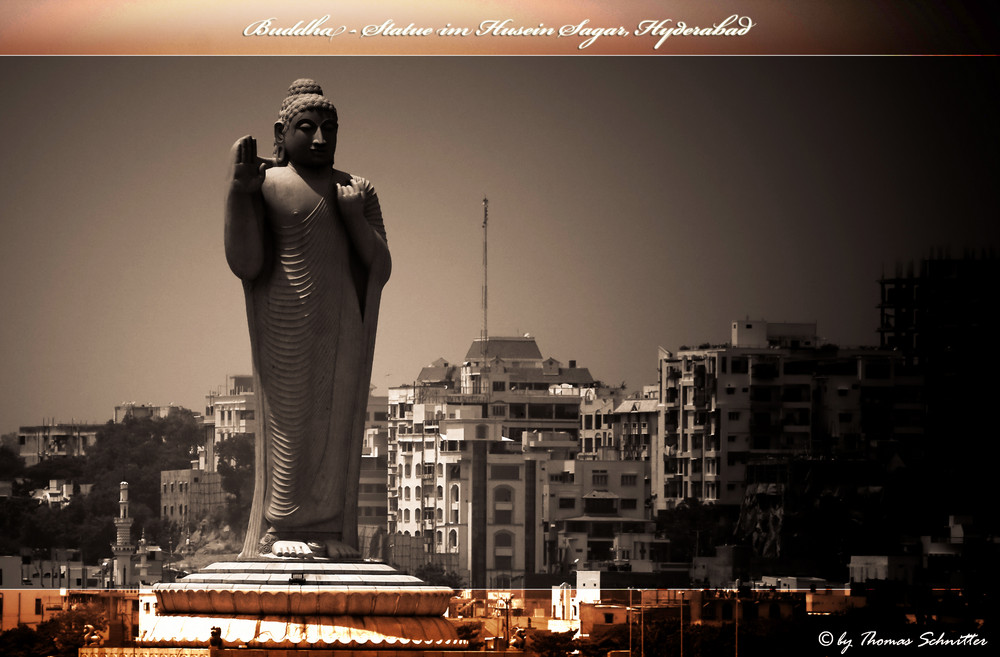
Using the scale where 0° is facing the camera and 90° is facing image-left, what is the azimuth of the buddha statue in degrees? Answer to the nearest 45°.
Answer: approximately 315°

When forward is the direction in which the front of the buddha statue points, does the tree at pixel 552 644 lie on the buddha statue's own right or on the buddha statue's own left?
on the buddha statue's own left
